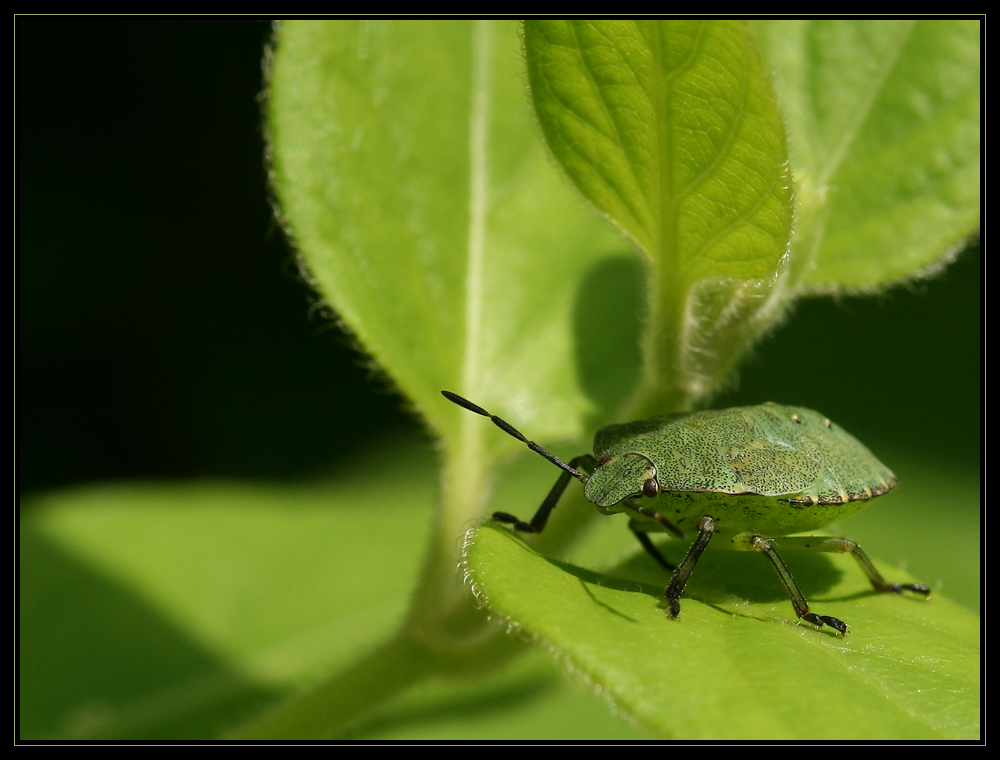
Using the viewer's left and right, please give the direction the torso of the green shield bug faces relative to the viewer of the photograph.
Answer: facing the viewer and to the left of the viewer
